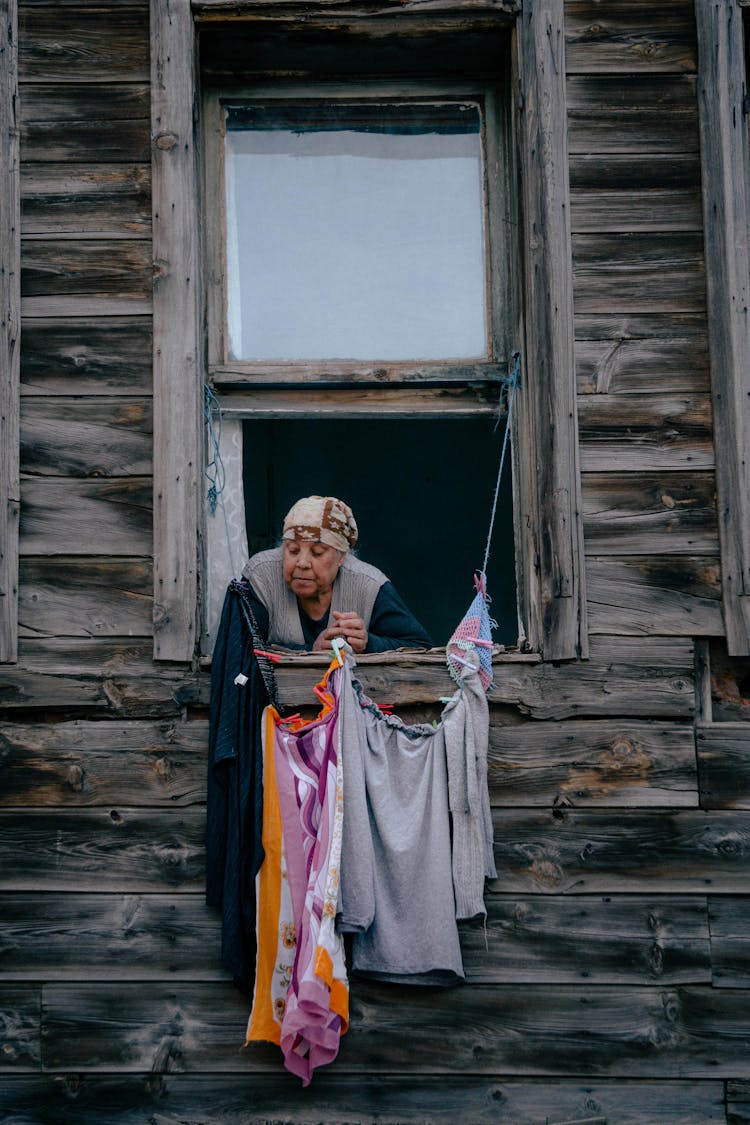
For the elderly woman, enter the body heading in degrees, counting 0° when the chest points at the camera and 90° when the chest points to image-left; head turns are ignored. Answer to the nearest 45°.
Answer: approximately 0°
